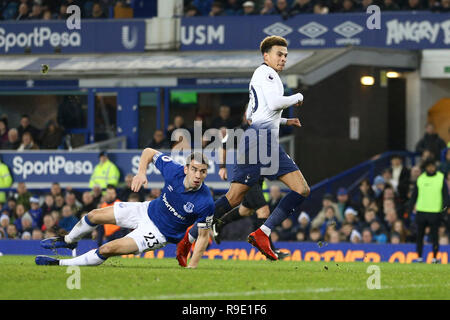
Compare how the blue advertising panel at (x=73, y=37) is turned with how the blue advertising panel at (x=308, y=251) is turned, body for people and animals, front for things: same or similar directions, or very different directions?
same or similar directions

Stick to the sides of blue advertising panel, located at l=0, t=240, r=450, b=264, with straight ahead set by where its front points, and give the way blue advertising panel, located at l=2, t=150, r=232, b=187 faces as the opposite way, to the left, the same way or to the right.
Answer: the same way

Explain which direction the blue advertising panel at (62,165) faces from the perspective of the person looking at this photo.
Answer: facing the viewer

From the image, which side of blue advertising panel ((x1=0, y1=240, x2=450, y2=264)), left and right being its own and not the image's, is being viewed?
front

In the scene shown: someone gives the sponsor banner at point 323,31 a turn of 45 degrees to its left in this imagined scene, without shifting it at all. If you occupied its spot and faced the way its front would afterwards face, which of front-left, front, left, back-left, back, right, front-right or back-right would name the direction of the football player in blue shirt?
front-right

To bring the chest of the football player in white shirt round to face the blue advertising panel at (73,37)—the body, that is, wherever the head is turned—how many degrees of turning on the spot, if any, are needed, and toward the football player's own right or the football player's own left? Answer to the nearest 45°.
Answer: approximately 90° to the football player's own left

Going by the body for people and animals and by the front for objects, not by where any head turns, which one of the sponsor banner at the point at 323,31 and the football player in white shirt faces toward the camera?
the sponsor banner

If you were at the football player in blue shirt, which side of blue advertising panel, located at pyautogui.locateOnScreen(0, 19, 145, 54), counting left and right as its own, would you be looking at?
front

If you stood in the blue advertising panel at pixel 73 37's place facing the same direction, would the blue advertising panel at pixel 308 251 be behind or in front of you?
in front

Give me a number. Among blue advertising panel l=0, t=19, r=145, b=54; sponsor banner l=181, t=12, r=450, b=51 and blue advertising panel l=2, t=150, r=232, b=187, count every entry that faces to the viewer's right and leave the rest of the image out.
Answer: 0

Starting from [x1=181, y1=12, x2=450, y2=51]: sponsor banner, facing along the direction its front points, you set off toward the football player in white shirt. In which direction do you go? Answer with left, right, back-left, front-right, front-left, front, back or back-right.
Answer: front
